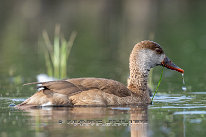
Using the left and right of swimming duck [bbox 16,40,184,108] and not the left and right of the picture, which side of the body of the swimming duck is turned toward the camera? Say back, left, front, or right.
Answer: right

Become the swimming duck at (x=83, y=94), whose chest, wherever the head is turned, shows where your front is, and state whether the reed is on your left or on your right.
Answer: on your left
